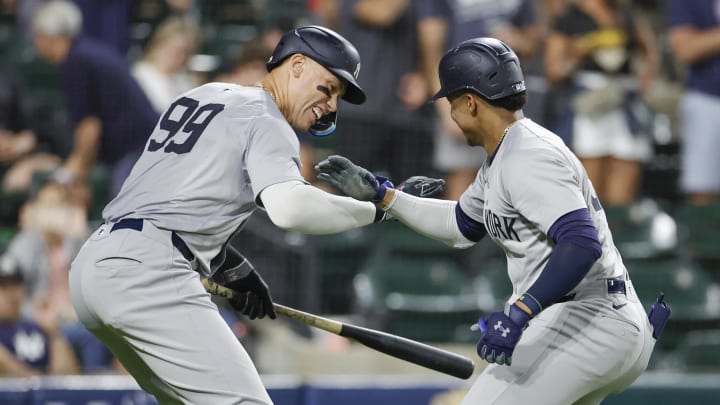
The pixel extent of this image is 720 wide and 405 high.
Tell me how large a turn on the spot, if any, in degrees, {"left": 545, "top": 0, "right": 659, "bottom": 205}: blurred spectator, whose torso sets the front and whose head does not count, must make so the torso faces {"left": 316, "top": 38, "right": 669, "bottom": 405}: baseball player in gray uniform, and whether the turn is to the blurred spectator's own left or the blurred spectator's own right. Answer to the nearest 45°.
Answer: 0° — they already face them

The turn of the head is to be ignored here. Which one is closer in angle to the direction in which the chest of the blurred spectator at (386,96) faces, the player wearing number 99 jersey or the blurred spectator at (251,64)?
the player wearing number 99 jersey

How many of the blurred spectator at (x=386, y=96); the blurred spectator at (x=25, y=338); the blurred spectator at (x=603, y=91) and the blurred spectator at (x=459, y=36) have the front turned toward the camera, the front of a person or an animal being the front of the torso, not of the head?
4

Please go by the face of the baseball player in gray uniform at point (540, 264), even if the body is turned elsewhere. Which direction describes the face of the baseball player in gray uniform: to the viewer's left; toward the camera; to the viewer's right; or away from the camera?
to the viewer's left

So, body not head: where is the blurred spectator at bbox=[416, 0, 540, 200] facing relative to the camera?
toward the camera

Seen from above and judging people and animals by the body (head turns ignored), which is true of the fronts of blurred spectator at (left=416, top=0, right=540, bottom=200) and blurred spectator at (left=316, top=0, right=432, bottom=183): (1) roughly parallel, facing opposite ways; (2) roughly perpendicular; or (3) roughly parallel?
roughly parallel

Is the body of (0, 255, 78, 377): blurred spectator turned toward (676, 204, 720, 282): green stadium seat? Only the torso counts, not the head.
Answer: no

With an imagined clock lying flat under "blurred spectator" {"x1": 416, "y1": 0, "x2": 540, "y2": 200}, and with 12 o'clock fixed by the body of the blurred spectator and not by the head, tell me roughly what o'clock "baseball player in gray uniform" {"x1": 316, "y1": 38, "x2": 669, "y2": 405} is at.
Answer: The baseball player in gray uniform is roughly at 12 o'clock from the blurred spectator.

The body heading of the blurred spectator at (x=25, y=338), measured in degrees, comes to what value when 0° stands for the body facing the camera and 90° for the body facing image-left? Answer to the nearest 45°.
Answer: approximately 0°

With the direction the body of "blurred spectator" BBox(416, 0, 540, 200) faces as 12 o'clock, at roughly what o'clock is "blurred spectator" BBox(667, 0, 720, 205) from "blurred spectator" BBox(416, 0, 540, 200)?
"blurred spectator" BBox(667, 0, 720, 205) is roughly at 9 o'clock from "blurred spectator" BBox(416, 0, 540, 200).

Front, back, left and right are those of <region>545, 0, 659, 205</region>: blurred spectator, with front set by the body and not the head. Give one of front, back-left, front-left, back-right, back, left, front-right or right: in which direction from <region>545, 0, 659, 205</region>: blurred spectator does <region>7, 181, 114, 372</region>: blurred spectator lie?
front-right

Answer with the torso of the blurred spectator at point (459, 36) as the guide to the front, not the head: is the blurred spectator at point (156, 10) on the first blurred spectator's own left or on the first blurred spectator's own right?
on the first blurred spectator's own right

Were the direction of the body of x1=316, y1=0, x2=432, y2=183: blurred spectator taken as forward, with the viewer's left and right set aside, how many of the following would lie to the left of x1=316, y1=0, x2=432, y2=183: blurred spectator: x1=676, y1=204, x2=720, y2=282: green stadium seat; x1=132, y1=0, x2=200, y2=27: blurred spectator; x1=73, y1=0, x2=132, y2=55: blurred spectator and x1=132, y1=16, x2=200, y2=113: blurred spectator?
1

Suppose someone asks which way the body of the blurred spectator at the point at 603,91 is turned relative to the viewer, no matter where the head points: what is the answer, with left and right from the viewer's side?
facing the viewer

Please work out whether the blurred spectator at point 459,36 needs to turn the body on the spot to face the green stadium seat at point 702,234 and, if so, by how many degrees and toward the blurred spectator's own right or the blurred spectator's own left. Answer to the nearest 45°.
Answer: approximately 90° to the blurred spectator's own left

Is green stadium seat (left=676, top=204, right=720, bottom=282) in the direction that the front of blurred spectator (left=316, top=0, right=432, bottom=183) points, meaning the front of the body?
no
